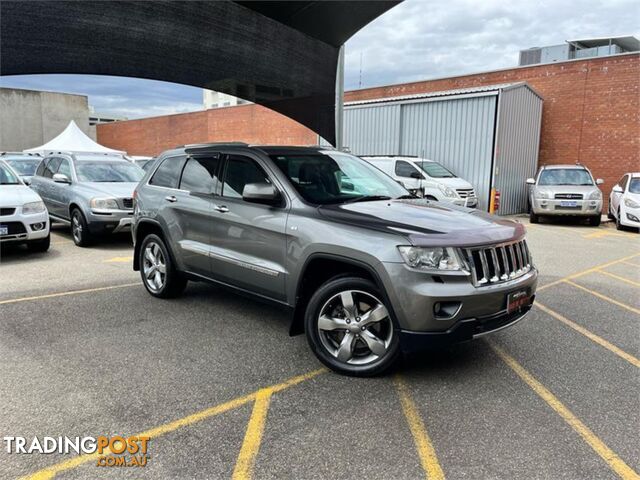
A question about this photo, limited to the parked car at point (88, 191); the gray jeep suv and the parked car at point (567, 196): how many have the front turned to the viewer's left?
0

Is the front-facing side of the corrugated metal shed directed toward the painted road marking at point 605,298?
no

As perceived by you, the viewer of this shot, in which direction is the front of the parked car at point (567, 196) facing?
facing the viewer

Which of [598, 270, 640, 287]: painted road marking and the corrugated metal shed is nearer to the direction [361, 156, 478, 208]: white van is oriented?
the painted road marking

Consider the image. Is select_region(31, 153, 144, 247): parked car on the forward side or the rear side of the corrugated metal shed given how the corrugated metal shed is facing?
on the forward side

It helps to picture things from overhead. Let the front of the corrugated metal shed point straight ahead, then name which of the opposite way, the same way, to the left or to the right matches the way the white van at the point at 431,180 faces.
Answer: to the left

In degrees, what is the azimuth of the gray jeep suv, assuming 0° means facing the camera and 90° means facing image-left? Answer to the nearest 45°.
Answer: approximately 315°

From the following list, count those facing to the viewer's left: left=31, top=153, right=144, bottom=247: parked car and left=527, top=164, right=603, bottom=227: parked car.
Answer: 0

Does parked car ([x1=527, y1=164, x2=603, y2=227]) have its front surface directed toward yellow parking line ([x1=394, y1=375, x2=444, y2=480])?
yes

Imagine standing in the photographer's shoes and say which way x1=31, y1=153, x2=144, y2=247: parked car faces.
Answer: facing the viewer and to the right of the viewer

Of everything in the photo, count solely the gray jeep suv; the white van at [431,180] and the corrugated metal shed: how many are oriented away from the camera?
0

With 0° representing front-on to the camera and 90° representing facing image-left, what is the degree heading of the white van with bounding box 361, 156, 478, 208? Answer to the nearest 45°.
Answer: approximately 315°

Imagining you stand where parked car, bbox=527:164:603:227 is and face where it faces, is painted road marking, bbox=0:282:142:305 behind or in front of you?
in front

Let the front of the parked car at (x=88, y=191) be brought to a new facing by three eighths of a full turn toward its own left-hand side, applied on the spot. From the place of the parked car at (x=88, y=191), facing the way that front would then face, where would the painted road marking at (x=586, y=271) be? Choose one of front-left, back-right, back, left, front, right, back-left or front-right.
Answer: back-right

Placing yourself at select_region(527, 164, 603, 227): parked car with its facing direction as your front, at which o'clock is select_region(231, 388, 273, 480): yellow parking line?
The yellow parking line is roughly at 12 o'clock from the parked car.

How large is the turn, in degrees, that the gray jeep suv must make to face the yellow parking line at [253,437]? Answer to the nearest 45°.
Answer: approximately 90° to its right

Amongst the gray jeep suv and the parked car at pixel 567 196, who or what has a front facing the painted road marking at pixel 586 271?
the parked car

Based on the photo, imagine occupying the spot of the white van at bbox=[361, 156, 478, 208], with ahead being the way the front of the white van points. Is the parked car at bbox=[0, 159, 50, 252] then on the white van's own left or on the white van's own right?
on the white van's own right

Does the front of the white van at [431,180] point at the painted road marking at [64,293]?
no

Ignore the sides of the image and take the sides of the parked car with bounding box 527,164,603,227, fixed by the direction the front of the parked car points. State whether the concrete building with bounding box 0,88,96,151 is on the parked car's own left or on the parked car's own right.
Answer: on the parked car's own right
